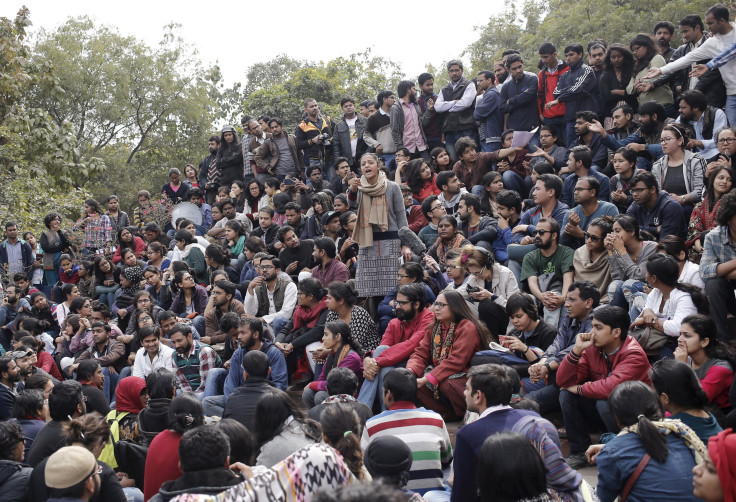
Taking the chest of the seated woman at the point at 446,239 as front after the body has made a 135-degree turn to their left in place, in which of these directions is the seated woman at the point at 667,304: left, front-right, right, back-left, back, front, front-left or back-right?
front-right

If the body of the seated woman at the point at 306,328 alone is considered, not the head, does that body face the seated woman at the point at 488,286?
no

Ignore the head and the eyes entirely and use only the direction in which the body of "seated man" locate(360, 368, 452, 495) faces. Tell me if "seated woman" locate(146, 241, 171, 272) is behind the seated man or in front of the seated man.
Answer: in front

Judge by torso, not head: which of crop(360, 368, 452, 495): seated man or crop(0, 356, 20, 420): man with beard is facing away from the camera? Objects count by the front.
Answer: the seated man

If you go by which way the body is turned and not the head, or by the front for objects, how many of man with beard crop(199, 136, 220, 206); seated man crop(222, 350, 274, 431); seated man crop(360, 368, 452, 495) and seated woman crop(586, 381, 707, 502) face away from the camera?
3

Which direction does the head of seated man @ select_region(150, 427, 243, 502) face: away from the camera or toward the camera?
away from the camera

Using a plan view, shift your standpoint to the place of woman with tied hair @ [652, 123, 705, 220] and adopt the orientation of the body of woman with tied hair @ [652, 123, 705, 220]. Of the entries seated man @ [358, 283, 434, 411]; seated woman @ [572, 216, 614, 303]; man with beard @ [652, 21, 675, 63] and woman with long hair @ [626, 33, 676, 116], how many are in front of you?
2

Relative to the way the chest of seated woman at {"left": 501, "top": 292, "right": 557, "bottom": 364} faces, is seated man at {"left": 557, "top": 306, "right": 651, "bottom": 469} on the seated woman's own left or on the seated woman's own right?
on the seated woman's own left

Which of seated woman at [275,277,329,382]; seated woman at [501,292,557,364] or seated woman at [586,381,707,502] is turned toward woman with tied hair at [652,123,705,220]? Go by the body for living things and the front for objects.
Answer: seated woman at [586,381,707,502]

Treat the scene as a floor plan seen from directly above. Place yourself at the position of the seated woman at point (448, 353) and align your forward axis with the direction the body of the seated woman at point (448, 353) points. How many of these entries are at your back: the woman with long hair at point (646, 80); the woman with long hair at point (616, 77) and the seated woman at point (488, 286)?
3

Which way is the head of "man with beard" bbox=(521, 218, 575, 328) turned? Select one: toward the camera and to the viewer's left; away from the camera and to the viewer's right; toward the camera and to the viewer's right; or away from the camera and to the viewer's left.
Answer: toward the camera and to the viewer's left

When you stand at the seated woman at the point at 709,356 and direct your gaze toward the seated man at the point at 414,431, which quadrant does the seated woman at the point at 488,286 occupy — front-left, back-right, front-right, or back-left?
front-right

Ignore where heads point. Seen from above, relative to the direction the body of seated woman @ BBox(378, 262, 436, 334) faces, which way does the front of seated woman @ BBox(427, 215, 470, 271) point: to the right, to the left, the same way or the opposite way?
the same way

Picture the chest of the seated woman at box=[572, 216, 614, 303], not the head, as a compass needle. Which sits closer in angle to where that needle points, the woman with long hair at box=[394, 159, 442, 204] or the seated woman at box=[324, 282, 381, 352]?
the seated woman

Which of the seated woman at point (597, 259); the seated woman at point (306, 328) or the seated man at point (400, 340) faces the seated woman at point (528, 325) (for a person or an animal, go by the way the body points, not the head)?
the seated woman at point (597, 259)
